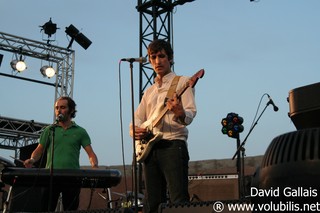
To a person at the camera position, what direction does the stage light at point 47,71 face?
facing the viewer and to the right of the viewer

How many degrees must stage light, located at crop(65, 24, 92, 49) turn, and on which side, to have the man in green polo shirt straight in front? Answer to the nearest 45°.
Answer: approximately 90° to its right

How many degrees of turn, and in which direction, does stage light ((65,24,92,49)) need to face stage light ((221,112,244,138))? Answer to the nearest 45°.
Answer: approximately 45° to its right

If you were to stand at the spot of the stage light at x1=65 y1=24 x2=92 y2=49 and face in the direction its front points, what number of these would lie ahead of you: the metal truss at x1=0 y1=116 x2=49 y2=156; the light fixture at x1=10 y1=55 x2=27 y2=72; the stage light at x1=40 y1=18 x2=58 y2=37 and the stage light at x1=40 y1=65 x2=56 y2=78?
0

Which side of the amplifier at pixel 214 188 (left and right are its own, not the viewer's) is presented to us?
front

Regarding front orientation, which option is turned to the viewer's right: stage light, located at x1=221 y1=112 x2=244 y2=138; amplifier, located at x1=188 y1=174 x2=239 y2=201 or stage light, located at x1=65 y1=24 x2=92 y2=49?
stage light, located at x1=65 y1=24 x2=92 y2=49

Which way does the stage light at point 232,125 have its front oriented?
toward the camera

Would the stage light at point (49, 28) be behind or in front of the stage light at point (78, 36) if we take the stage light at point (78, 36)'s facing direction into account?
behind

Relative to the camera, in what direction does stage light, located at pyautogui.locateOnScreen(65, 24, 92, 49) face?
facing to the right of the viewer
